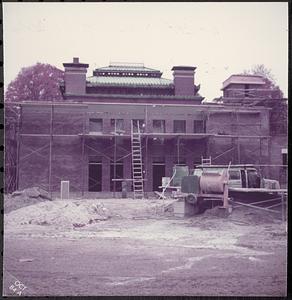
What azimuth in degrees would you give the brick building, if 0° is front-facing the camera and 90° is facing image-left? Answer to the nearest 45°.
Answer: approximately 0°

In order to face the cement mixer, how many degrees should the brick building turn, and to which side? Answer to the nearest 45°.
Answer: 0° — it already faces it

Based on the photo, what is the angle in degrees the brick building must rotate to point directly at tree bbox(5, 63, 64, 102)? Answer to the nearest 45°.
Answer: approximately 90° to its right

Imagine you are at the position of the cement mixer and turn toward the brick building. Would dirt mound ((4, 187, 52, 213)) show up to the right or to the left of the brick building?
left

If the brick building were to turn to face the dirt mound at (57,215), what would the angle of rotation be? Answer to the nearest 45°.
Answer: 0° — it already faces it
